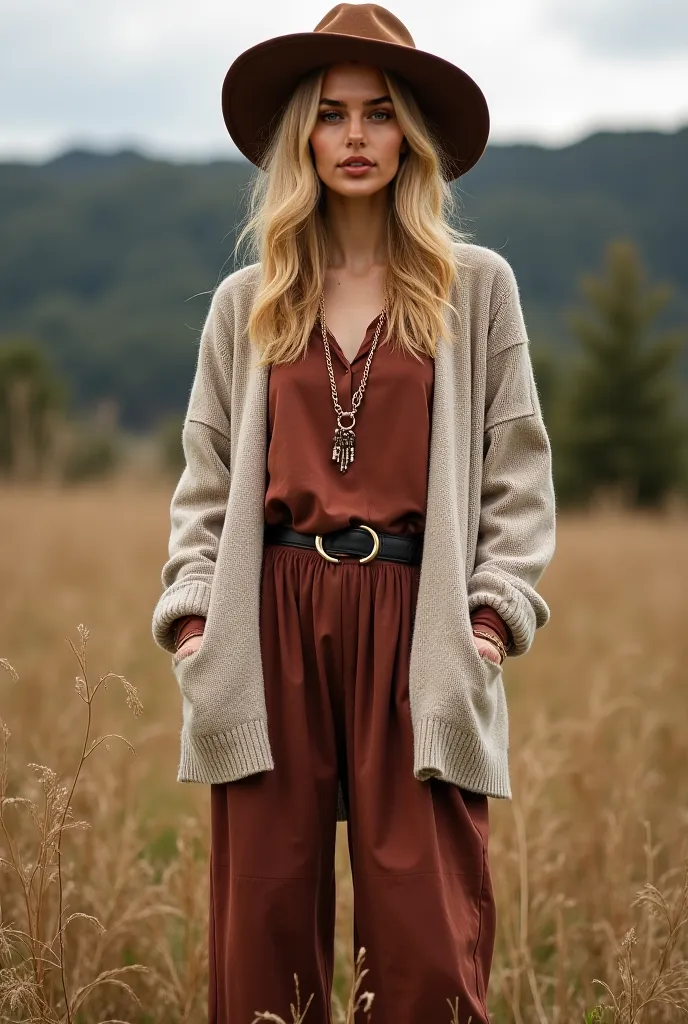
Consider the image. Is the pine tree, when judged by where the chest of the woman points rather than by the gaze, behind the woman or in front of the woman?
behind

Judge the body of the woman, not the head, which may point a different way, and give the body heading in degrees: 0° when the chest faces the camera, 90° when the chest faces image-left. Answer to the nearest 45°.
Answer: approximately 0°
